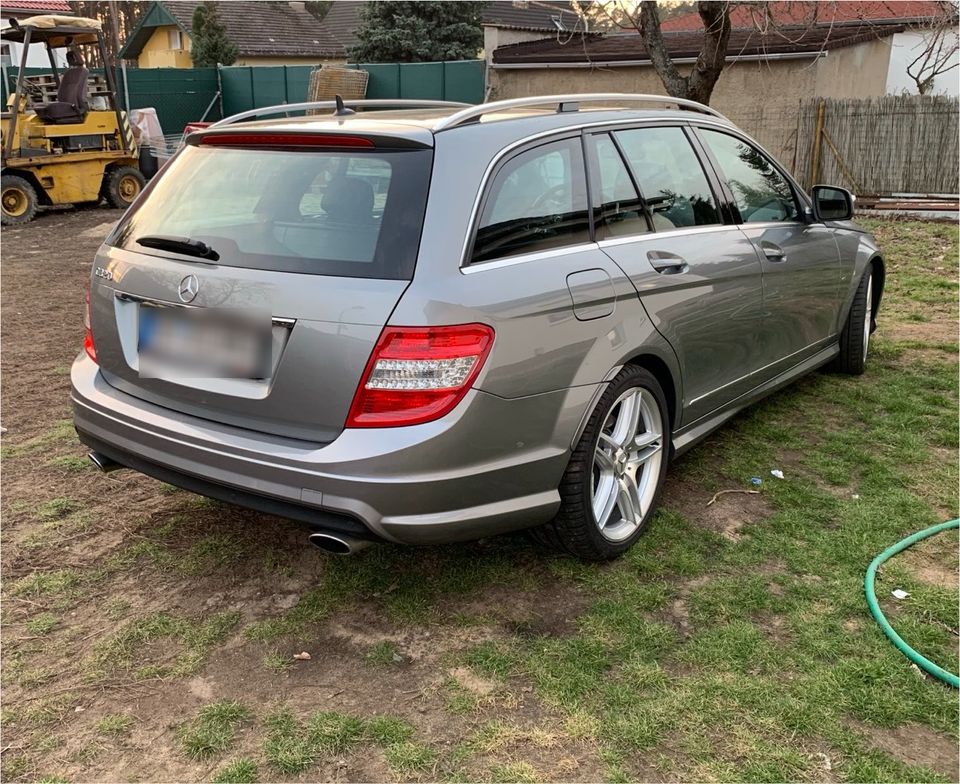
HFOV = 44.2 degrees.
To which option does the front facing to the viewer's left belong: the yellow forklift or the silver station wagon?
the yellow forklift

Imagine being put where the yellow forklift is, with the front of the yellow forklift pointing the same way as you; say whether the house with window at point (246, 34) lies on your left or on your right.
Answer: on your right

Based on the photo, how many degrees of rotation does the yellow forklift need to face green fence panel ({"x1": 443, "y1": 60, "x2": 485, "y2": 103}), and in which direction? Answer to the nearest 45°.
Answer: approximately 135° to its right

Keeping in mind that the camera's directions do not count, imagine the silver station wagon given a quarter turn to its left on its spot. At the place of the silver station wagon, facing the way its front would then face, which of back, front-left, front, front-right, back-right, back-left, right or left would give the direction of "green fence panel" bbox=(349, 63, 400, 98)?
front-right

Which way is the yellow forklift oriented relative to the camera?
to the viewer's left

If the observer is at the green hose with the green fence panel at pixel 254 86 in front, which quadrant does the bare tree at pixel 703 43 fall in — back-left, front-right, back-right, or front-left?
front-right

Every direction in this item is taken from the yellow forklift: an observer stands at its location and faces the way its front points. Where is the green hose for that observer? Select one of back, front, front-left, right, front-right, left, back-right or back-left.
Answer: left

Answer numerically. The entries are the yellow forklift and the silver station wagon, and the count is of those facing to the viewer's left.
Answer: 1

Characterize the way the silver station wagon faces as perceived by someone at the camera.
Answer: facing away from the viewer and to the right of the viewer

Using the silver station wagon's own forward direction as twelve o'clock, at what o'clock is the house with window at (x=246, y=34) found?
The house with window is roughly at 10 o'clock from the silver station wagon.

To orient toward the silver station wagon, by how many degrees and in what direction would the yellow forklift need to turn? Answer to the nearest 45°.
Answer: approximately 90° to its left

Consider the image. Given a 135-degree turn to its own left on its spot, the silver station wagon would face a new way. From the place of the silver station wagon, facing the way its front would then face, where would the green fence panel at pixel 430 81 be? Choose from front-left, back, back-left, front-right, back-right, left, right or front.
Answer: right

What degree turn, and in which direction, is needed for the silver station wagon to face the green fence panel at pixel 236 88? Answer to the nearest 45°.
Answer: approximately 45° to its left

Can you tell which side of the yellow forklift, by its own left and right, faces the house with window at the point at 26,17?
right

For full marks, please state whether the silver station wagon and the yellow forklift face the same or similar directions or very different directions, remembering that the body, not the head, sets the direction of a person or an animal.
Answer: very different directions
